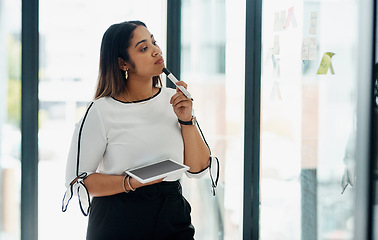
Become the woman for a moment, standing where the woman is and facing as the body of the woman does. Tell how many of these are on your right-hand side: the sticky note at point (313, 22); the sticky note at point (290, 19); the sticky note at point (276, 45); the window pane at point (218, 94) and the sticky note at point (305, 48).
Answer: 0

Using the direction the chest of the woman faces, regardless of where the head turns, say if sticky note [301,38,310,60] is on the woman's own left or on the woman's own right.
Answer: on the woman's own left

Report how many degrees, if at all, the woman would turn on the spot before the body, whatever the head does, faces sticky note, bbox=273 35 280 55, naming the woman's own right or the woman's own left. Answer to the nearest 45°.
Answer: approximately 90° to the woman's own left

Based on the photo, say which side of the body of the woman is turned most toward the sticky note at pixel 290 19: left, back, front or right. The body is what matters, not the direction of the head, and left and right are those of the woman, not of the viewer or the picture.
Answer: left

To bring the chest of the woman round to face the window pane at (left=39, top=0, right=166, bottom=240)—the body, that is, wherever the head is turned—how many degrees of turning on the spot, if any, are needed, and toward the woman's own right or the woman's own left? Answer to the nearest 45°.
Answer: approximately 135° to the woman's own left

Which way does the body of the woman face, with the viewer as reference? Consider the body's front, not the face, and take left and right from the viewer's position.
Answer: facing the viewer and to the right of the viewer

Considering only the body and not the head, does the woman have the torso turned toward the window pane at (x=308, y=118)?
no
